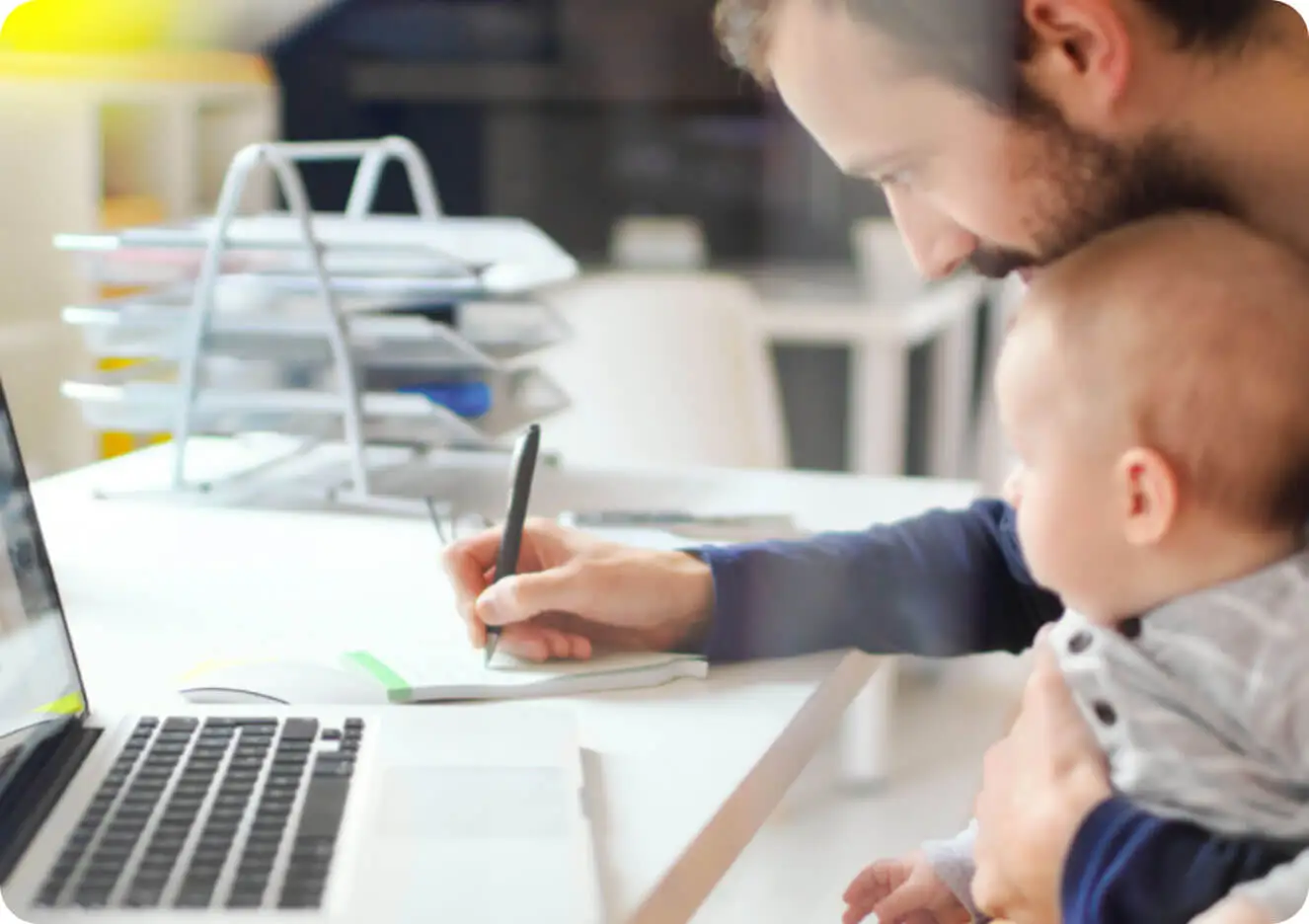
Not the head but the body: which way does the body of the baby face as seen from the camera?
to the viewer's left

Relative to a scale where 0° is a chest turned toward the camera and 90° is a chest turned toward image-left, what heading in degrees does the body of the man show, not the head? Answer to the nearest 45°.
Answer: approximately 90°

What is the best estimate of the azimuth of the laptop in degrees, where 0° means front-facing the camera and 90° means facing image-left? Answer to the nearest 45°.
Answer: approximately 270°

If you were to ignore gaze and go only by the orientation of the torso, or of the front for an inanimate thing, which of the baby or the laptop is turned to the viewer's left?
the baby

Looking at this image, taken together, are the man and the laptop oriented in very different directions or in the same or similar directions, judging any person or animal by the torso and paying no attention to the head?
very different directions

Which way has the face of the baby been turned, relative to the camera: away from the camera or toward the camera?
away from the camera

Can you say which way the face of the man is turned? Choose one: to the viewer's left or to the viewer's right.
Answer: to the viewer's left
